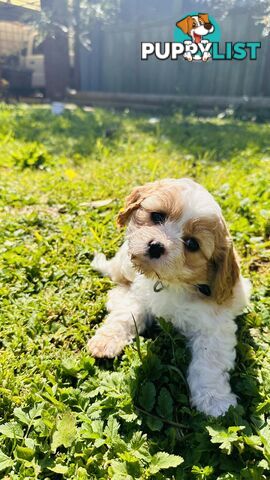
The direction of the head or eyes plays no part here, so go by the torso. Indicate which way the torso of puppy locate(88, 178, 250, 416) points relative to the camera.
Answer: toward the camera

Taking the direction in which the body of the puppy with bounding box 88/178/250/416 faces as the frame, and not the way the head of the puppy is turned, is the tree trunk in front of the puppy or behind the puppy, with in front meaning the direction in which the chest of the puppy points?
behind
